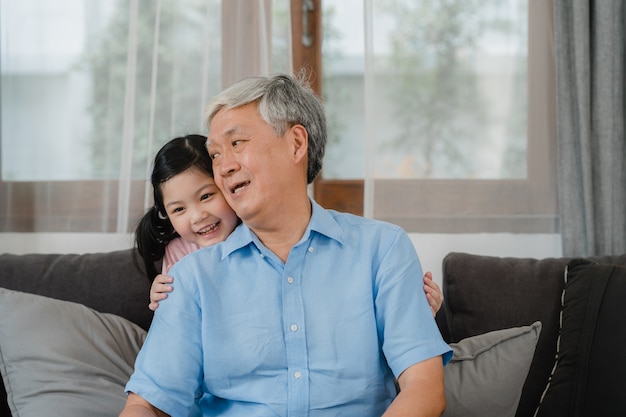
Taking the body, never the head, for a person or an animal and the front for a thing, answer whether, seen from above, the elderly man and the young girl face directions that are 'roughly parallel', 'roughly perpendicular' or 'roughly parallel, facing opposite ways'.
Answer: roughly parallel

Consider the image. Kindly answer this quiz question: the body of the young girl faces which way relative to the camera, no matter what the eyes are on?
toward the camera

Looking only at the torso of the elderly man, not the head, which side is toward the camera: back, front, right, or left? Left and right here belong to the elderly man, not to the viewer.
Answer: front

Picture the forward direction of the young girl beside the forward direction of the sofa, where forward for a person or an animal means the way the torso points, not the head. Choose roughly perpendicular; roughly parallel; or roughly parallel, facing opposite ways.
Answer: roughly parallel

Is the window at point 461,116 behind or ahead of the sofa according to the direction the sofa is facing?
behind

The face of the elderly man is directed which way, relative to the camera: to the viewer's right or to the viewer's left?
to the viewer's left

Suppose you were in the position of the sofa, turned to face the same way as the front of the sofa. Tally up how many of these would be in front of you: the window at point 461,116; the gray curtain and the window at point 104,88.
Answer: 0

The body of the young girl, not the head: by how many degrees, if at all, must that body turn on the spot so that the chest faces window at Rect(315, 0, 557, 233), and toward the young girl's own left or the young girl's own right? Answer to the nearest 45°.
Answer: approximately 135° to the young girl's own left

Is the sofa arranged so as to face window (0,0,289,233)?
no

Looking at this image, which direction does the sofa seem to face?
toward the camera
